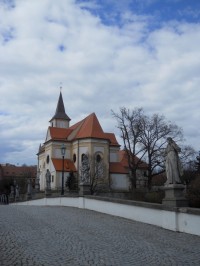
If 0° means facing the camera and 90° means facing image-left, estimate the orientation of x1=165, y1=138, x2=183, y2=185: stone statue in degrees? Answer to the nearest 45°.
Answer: approximately 45°

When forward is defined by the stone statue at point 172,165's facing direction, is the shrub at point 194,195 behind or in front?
behind
